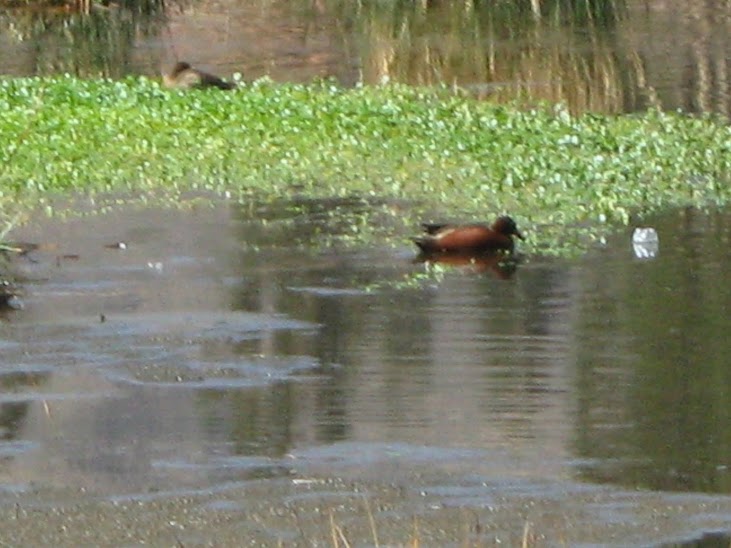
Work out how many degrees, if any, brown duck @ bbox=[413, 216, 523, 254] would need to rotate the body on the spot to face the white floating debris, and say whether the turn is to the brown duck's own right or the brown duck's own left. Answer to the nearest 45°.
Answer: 0° — it already faces it

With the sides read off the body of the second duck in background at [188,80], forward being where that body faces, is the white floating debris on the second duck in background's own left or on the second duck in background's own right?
on the second duck in background's own left

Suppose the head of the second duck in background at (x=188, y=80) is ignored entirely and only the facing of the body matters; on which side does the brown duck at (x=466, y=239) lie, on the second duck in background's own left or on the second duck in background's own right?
on the second duck in background's own left

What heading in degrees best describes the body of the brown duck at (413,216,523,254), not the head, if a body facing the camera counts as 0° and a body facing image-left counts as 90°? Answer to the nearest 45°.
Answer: approximately 270°

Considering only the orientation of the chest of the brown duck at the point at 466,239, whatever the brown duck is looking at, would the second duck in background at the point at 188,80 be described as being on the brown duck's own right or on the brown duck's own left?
on the brown duck's own left

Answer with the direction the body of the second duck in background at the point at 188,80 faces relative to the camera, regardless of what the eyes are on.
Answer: to the viewer's left

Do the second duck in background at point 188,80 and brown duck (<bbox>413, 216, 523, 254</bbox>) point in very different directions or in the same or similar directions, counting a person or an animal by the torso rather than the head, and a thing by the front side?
very different directions

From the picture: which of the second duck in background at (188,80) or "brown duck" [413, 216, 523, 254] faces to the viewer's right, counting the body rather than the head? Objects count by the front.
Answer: the brown duck

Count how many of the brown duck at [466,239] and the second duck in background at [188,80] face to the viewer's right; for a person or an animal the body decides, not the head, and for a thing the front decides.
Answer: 1
